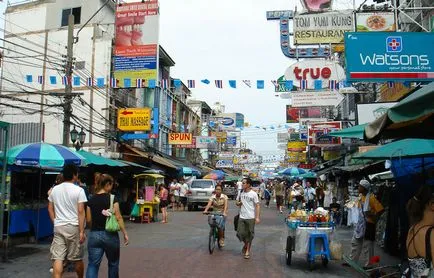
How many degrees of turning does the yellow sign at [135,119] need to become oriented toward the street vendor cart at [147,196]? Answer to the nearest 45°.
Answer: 0° — it already faces it

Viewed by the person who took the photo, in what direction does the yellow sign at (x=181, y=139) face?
facing the viewer

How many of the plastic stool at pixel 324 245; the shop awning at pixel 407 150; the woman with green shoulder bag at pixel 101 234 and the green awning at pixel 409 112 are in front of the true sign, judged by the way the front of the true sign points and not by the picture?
4

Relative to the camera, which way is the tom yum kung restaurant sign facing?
toward the camera

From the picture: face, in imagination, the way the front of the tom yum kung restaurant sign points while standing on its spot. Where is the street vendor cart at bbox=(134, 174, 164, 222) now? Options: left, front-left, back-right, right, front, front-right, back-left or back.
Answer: right

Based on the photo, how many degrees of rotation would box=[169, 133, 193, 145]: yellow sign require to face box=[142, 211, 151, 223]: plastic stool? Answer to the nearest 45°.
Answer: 0° — it already faces it

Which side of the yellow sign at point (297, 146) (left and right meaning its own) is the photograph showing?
front

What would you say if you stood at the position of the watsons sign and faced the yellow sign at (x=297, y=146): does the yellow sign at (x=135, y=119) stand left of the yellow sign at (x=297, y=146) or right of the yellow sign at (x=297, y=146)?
left
